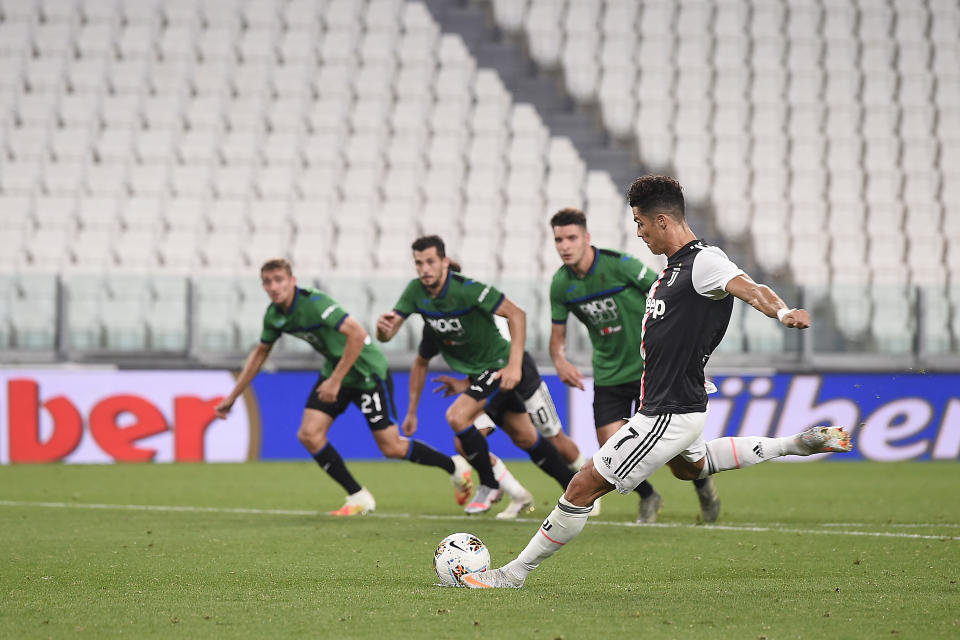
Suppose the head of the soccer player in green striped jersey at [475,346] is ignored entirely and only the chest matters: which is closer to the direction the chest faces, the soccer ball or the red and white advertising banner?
the soccer ball

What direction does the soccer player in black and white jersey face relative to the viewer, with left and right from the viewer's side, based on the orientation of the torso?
facing to the left of the viewer

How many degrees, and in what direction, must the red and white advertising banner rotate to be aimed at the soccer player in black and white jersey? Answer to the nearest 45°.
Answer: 0° — it already faces them

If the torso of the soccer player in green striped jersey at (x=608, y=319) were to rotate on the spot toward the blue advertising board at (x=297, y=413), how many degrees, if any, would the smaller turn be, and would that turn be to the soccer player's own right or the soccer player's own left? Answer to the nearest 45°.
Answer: approximately 90° to the soccer player's own right

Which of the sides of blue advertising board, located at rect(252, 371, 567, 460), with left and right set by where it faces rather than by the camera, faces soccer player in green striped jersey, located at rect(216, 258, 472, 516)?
front

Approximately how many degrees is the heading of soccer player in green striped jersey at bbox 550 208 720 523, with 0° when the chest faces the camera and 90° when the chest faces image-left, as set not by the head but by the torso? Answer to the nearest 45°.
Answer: approximately 45°

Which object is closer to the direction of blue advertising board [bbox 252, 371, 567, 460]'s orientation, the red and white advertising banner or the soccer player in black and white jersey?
the soccer player in black and white jersey

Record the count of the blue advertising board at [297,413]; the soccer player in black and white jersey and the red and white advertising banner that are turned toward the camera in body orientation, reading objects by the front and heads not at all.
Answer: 2

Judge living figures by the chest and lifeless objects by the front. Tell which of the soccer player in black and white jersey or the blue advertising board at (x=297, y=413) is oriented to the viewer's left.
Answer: the soccer player in black and white jersey

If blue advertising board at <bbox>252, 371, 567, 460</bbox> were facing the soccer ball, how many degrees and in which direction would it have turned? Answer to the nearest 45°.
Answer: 0° — it already faces it

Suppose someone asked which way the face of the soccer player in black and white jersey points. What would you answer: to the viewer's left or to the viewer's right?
to the viewer's left
